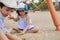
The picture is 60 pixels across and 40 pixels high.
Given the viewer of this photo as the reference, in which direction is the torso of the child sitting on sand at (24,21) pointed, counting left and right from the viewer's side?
facing the viewer and to the left of the viewer
